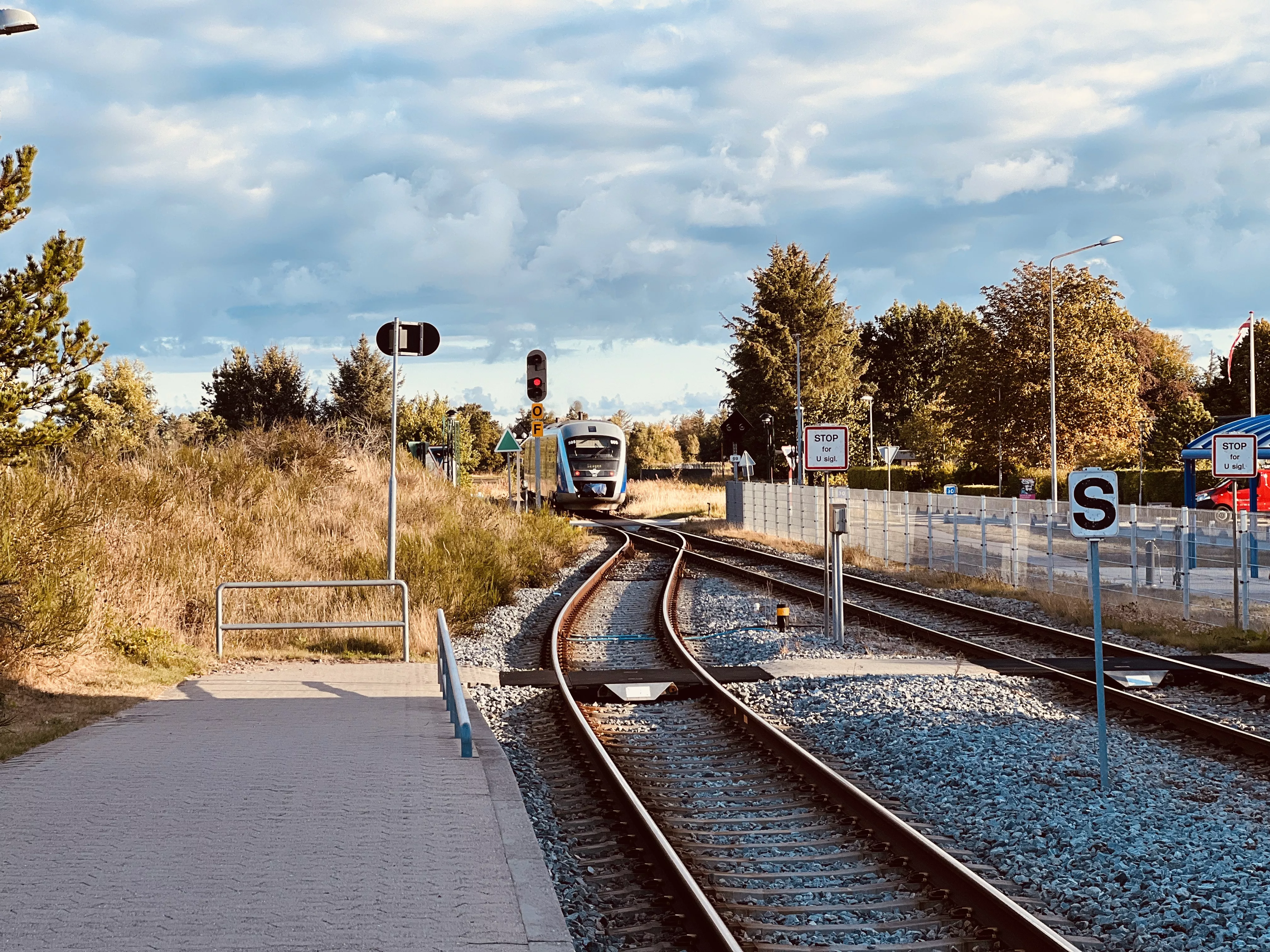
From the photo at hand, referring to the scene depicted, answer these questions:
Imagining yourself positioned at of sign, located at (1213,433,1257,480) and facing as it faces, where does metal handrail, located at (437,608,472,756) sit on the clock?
The metal handrail is roughly at 1 o'clock from the of sign.

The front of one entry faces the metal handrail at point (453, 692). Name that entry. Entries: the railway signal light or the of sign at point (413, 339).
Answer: the railway signal light

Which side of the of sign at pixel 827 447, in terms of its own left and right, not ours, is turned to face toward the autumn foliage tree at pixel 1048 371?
back

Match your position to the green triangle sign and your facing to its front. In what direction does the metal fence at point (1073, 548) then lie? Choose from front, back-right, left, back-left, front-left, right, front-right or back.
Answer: front-left

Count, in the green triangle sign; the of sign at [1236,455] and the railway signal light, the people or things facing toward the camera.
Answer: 3

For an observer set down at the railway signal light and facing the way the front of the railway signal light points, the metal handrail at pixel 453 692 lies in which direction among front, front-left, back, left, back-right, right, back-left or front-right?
front

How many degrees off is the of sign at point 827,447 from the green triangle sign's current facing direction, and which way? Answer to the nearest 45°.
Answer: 0° — it already faces it

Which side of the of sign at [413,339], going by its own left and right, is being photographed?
back

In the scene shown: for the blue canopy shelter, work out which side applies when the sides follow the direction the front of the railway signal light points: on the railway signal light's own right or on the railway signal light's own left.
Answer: on the railway signal light's own left

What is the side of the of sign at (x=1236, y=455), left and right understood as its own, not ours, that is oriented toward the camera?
front
